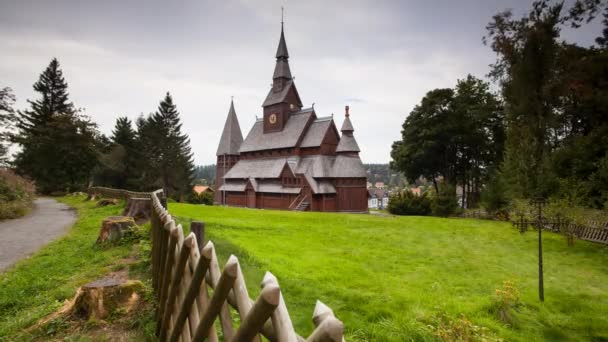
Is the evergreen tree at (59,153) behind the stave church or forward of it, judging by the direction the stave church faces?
forward

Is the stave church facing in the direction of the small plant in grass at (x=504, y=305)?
no

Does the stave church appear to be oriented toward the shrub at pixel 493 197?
no

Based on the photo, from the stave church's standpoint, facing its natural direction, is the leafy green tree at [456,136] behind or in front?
behind
